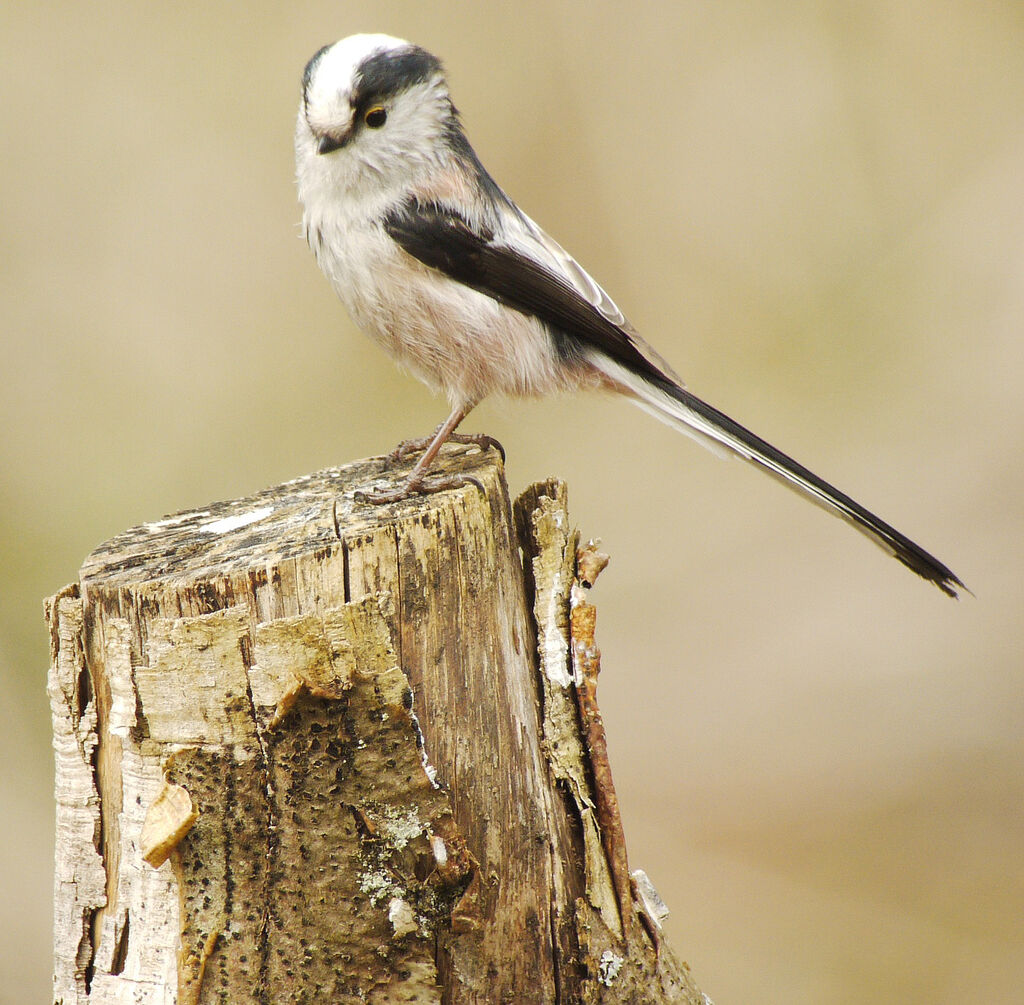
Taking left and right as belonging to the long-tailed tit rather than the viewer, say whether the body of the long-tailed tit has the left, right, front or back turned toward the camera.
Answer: left
